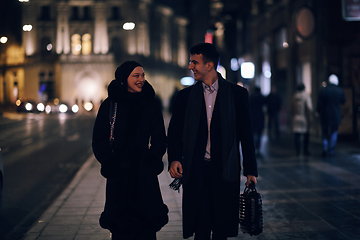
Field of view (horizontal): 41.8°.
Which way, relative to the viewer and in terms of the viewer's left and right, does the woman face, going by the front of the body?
facing the viewer

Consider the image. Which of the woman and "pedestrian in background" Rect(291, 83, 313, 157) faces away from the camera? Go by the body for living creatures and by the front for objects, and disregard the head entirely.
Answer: the pedestrian in background

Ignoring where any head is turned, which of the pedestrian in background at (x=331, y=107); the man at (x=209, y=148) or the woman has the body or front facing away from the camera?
the pedestrian in background

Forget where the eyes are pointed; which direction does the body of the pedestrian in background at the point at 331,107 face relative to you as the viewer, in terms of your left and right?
facing away from the viewer

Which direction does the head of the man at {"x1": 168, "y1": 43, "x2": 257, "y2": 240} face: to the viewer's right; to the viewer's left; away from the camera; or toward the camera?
to the viewer's left

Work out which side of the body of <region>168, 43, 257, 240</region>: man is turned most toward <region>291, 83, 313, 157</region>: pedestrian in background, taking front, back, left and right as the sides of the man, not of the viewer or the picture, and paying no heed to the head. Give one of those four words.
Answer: back

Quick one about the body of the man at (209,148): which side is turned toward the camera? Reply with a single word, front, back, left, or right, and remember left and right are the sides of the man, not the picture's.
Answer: front

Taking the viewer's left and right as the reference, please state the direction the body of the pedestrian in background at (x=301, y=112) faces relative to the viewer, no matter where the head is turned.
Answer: facing away from the viewer

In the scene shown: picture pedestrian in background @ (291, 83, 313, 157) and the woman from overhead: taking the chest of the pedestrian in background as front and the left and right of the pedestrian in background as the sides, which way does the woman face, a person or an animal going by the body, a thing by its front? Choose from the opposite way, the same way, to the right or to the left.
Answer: the opposite way

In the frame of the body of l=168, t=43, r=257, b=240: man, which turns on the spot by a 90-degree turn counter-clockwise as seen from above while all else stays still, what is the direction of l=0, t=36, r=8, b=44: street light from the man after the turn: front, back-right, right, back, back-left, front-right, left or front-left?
back-left

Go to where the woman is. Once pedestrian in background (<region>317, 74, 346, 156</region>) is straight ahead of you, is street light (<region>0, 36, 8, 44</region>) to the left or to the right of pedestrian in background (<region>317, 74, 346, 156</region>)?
left
